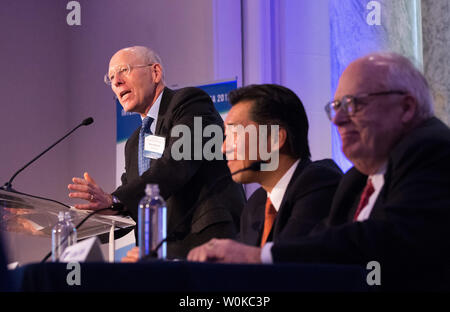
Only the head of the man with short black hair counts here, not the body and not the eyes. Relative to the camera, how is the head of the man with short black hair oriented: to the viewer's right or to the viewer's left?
to the viewer's left

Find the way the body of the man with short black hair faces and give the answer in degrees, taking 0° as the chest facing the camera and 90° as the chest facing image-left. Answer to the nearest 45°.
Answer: approximately 45°

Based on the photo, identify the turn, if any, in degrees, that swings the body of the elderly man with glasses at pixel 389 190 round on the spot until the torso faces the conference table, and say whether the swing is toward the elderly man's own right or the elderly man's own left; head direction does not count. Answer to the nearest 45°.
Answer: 0° — they already face it

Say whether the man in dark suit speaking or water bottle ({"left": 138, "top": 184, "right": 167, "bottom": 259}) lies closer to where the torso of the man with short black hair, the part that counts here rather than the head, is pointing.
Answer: the water bottle

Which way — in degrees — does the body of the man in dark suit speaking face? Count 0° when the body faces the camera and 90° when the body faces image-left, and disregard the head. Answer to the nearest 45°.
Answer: approximately 45°

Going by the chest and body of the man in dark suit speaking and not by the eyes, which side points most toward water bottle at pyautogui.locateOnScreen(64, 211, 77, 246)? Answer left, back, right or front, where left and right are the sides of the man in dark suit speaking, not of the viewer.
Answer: front

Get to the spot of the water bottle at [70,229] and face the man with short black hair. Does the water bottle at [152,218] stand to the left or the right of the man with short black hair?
right

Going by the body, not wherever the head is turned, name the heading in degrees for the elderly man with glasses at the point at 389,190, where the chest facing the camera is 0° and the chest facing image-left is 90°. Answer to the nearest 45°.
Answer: approximately 45°

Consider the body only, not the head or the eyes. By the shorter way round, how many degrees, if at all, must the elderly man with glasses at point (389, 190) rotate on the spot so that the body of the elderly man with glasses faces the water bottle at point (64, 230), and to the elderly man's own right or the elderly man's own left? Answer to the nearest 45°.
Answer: approximately 90° to the elderly man's own right

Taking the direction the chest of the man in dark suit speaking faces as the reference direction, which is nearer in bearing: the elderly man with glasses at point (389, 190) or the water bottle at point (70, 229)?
the water bottle

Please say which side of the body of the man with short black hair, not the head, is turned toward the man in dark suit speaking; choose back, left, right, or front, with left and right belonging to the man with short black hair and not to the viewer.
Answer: right
